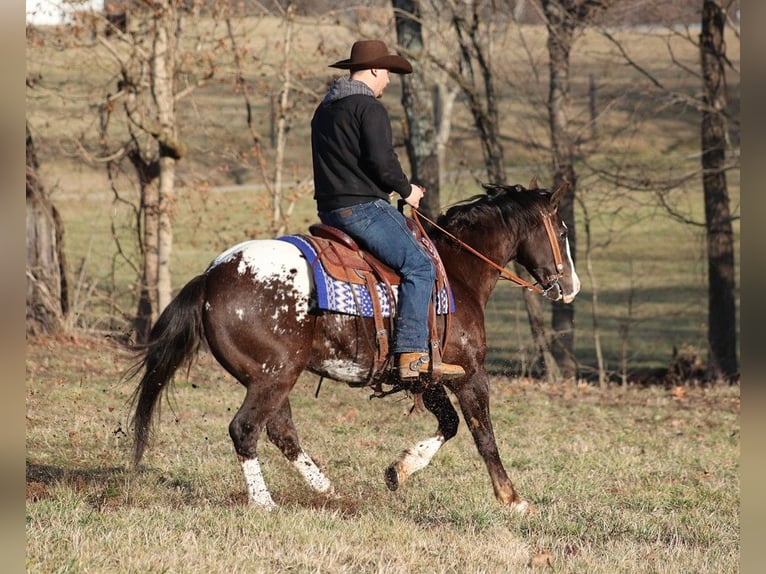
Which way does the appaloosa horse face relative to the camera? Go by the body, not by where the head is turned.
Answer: to the viewer's right

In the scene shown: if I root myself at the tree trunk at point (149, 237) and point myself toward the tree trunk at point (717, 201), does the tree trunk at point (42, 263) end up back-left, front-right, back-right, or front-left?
back-right

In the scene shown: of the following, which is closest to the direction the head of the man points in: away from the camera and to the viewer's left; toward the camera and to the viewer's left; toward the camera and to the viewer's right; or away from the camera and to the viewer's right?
away from the camera and to the viewer's right
